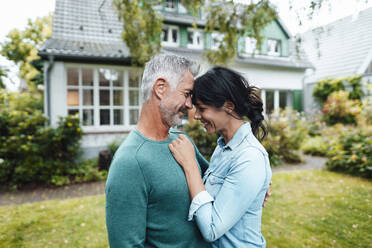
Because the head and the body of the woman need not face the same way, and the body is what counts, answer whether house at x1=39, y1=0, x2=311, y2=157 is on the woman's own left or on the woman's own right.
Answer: on the woman's own right

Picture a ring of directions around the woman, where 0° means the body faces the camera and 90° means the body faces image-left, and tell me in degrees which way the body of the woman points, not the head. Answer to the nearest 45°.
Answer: approximately 90°

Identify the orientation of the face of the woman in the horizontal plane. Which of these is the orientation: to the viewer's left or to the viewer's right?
to the viewer's left

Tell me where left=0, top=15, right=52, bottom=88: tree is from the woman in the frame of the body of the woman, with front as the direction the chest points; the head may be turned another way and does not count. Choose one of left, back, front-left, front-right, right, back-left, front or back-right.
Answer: front-right

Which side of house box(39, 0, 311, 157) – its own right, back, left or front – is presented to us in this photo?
front

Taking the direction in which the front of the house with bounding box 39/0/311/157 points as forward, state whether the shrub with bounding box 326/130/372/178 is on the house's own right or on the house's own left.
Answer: on the house's own left

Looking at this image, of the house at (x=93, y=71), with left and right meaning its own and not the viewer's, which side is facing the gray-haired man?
front

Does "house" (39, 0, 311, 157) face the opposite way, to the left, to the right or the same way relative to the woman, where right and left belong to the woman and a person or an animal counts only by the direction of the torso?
to the left

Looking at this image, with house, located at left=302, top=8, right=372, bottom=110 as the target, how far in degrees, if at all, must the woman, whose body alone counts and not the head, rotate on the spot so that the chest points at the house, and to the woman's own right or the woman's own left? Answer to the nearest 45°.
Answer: approximately 135° to the woman's own right

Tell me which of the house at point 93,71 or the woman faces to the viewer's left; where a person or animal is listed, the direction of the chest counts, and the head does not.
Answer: the woman

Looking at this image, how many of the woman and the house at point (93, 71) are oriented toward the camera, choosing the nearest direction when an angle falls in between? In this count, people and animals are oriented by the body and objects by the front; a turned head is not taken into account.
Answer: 1

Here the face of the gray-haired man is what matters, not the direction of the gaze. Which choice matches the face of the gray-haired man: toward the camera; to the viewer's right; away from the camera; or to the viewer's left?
to the viewer's right
